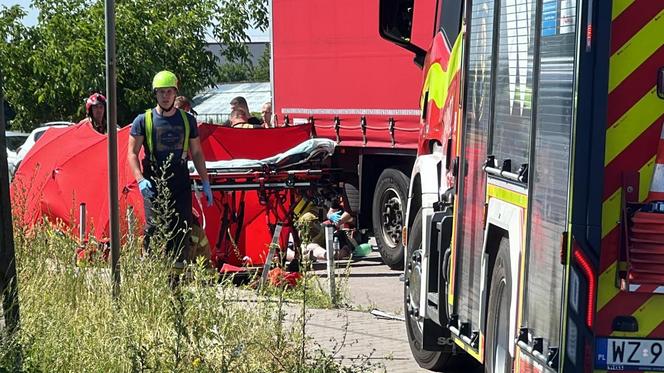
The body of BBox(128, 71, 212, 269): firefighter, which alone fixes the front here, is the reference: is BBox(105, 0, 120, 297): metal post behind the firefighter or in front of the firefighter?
in front

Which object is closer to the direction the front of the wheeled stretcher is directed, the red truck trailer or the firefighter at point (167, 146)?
the firefighter

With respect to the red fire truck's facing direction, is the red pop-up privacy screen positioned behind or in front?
in front

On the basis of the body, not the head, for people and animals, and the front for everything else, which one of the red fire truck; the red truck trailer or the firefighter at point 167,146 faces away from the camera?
the red fire truck

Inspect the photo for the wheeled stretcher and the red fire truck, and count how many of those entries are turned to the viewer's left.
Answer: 1

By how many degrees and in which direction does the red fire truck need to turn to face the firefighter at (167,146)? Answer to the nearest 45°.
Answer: approximately 45° to its left

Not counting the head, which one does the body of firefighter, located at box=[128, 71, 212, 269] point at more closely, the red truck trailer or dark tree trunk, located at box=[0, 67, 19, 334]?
the dark tree trunk

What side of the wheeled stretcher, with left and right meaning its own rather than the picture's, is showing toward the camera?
left

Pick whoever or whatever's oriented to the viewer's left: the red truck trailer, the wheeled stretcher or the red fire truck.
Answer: the wheeled stretcher

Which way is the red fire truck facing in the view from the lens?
facing away from the viewer

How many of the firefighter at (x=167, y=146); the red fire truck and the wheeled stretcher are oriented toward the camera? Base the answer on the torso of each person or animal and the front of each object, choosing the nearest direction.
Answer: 1

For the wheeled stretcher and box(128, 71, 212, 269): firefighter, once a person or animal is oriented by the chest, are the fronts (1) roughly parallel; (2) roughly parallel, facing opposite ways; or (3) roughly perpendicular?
roughly perpendicular
